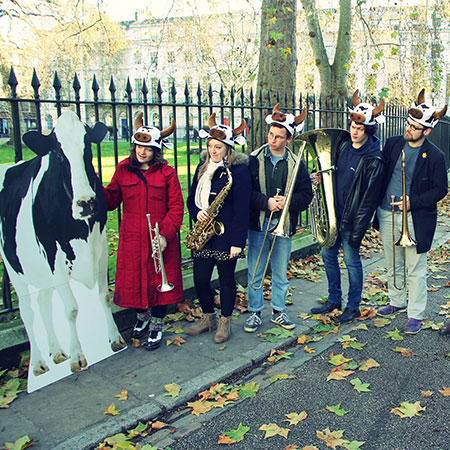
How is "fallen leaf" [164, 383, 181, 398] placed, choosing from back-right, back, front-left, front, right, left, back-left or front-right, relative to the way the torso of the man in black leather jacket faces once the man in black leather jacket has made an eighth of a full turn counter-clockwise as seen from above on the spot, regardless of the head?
front-right

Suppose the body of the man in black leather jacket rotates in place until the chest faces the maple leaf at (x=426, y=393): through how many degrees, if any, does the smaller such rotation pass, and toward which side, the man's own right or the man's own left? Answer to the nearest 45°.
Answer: approximately 45° to the man's own left

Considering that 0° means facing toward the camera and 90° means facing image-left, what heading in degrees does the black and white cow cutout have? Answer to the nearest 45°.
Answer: approximately 315°

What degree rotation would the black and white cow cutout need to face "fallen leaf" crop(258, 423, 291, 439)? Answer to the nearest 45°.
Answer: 0° — it already faces it

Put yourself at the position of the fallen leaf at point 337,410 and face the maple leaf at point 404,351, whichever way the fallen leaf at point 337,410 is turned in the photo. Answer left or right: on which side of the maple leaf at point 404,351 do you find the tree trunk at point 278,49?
left

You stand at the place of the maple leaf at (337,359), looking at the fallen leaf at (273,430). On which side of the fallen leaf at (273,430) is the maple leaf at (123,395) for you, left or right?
right

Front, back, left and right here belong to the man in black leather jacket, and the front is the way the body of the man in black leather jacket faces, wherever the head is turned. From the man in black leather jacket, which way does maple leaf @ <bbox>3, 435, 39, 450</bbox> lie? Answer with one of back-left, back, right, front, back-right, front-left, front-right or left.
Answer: front

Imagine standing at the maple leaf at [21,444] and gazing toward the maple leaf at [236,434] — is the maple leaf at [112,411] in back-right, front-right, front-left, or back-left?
front-left

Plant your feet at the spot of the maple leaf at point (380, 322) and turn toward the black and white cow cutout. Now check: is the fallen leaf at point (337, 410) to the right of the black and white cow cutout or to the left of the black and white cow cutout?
left

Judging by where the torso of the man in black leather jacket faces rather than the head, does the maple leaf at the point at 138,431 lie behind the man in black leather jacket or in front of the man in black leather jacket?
in front

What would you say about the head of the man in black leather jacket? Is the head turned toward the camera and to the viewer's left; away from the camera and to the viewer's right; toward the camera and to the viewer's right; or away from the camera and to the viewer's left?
toward the camera and to the viewer's left

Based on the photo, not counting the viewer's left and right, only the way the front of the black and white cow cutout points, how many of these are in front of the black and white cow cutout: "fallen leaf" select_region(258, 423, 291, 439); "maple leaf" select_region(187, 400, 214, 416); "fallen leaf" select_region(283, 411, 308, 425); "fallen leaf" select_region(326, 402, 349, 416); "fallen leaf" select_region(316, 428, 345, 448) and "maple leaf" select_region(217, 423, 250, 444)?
6

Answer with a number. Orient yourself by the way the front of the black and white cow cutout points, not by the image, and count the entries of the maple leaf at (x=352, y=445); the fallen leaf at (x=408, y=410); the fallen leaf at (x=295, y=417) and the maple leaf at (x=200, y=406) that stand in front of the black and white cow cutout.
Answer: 4

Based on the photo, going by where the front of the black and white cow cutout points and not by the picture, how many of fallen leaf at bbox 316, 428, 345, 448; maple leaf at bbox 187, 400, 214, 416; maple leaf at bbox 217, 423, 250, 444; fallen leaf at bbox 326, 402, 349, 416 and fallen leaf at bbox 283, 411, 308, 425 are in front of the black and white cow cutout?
5

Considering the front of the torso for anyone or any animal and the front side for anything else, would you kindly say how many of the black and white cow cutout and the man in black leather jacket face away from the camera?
0

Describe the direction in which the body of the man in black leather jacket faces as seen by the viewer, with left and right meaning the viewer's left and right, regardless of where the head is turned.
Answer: facing the viewer and to the left of the viewer
